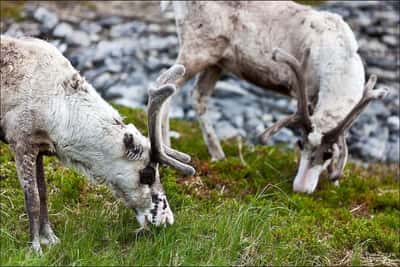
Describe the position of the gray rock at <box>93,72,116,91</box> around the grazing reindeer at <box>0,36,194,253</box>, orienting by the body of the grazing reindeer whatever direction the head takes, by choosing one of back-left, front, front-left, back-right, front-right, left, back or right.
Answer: left

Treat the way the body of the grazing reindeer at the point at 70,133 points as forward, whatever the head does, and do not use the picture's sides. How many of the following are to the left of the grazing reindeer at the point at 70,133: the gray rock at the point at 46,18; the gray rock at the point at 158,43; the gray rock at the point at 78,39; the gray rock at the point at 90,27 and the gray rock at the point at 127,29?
5

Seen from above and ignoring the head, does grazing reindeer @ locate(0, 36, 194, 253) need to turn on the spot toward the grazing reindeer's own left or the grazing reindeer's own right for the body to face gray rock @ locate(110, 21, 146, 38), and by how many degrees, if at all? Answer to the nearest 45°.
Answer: approximately 90° to the grazing reindeer's own left

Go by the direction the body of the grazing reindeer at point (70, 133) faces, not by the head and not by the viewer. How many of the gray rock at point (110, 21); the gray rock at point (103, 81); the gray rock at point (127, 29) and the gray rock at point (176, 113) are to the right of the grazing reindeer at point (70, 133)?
0

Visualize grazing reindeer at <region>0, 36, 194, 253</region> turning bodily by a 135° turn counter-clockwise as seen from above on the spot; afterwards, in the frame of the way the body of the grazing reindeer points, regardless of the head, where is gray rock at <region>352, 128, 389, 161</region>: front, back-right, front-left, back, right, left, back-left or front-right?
right

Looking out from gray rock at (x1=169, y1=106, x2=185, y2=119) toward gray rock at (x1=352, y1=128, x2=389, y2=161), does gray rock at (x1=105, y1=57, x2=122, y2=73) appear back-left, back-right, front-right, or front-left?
back-left

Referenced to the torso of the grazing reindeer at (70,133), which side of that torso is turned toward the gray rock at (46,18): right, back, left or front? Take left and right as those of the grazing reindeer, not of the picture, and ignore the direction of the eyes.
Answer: left

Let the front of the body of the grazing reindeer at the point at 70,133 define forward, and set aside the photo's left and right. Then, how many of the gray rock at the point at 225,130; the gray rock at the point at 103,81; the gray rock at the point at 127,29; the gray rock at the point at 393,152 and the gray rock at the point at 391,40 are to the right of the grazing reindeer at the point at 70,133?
0

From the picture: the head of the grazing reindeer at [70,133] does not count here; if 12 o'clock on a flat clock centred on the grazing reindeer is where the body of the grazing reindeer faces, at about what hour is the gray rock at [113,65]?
The gray rock is roughly at 9 o'clock from the grazing reindeer.

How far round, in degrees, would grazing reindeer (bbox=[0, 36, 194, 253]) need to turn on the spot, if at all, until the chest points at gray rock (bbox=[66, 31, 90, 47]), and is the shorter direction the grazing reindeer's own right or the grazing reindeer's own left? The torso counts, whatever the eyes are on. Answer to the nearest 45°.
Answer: approximately 90° to the grazing reindeer's own left

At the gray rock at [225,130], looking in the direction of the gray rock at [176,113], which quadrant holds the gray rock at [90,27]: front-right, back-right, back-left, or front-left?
front-right

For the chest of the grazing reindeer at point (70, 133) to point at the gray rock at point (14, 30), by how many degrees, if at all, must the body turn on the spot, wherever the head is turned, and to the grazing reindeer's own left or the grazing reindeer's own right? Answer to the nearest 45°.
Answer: approximately 90° to the grazing reindeer's own left

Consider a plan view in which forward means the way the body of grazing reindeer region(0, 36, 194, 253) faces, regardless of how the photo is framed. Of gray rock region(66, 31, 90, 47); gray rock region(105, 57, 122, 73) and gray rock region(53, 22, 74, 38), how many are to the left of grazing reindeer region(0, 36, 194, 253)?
3

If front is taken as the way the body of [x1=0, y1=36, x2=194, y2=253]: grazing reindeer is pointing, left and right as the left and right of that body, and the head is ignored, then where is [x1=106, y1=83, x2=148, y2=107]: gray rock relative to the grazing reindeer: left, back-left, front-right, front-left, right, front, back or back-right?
left

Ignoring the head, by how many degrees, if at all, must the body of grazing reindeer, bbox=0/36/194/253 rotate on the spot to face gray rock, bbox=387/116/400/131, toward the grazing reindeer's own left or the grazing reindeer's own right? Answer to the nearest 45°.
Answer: approximately 45° to the grazing reindeer's own left

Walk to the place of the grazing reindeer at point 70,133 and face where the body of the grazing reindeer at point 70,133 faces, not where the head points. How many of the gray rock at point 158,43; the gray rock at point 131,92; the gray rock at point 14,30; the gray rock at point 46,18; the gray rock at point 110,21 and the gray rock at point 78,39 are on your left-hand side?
6

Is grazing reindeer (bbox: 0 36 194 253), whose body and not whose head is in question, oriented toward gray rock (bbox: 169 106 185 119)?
no

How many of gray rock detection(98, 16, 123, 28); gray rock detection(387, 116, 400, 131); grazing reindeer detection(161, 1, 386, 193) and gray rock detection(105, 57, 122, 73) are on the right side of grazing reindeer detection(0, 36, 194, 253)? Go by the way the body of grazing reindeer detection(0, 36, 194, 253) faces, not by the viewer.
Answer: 0

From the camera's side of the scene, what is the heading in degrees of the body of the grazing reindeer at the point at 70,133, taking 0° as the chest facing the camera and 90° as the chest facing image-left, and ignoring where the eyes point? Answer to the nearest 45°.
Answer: approximately 270°

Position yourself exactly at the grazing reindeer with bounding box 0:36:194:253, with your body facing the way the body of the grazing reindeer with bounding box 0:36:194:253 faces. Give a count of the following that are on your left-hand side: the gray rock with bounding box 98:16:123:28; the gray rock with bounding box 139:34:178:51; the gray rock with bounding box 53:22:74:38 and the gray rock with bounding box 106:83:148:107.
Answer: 4
